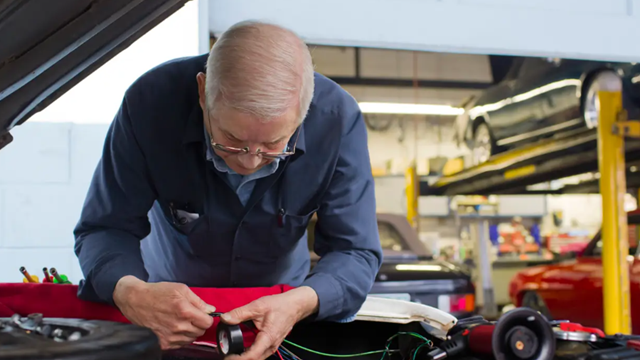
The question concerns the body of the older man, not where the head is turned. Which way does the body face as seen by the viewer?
toward the camera

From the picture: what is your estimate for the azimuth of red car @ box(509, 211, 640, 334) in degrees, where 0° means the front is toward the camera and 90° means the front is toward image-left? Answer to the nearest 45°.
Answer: approximately 135°

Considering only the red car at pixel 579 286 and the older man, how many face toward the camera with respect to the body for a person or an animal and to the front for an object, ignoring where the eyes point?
1

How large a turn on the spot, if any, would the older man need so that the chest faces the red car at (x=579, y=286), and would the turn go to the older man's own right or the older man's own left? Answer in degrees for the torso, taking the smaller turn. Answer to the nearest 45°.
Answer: approximately 135° to the older man's own left

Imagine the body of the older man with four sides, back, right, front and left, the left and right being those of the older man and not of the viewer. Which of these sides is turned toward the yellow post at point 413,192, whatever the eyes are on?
back

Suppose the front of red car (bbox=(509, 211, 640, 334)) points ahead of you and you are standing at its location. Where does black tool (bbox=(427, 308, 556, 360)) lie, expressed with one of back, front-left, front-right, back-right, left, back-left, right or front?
back-left

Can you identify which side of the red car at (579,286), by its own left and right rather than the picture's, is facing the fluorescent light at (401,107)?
front

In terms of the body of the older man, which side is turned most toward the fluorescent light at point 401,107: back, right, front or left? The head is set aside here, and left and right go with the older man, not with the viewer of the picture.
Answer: back
